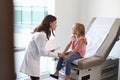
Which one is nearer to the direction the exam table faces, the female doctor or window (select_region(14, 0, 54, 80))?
the female doctor

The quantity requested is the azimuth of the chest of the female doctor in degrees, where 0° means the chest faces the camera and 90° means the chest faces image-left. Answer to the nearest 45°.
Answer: approximately 270°

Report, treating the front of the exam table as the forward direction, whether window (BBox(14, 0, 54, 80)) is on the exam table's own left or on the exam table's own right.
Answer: on the exam table's own right

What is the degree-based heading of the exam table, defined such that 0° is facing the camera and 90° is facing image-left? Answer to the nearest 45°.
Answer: approximately 45°

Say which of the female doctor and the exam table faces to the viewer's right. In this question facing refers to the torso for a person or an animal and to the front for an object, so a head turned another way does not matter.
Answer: the female doctor

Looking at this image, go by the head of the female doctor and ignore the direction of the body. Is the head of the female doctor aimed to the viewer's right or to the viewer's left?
to the viewer's right

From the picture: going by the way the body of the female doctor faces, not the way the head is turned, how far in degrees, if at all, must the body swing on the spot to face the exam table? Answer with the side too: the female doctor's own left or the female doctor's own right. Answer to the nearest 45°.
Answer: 0° — they already face it

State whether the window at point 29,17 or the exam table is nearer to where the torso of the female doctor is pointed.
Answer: the exam table
